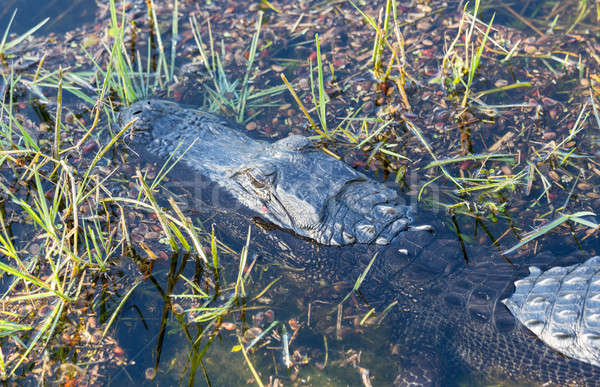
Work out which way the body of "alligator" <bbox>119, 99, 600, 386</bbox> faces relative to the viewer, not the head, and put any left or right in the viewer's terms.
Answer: facing away from the viewer and to the left of the viewer
